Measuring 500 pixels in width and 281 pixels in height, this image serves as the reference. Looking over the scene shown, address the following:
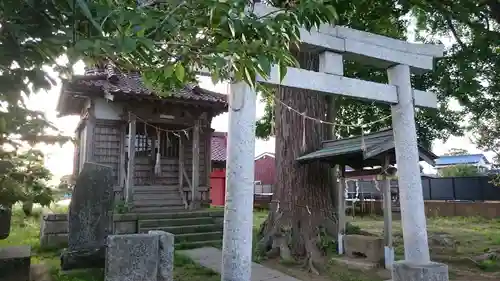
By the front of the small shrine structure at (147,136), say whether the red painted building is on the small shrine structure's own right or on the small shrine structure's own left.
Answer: on the small shrine structure's own left

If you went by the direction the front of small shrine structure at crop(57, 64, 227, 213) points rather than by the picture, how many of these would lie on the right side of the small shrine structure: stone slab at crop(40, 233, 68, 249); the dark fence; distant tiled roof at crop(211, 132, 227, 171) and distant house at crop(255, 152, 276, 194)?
1

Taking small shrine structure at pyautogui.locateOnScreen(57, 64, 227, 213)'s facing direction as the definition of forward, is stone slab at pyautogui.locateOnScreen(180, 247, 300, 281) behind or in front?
in front

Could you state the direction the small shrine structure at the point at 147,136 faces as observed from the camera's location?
facing the viewer and to the right of the viewer

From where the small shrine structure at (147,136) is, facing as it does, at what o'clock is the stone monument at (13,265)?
The stone monument is roughly at 2 o'clock from the small shrine structure.

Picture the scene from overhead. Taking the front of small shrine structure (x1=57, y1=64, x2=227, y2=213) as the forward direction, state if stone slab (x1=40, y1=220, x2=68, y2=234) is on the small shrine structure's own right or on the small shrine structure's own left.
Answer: on the small shrine structure's own right

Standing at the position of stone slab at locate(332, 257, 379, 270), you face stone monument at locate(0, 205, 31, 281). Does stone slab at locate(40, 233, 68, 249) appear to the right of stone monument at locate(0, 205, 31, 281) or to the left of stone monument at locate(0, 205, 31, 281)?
right

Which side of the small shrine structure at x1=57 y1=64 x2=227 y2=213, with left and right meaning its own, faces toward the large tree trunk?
front

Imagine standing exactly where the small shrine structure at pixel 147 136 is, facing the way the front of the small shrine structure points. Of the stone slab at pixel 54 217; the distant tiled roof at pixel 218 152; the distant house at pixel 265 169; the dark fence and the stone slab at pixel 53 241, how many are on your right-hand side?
2

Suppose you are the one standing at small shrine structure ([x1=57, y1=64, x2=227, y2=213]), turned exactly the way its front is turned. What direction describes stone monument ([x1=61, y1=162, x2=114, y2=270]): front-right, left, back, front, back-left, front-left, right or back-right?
front-right

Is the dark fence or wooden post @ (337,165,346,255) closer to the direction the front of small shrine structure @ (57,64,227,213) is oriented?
the wooden post

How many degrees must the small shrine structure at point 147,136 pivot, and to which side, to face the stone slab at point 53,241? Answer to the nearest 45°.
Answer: approximately 90° to its right
